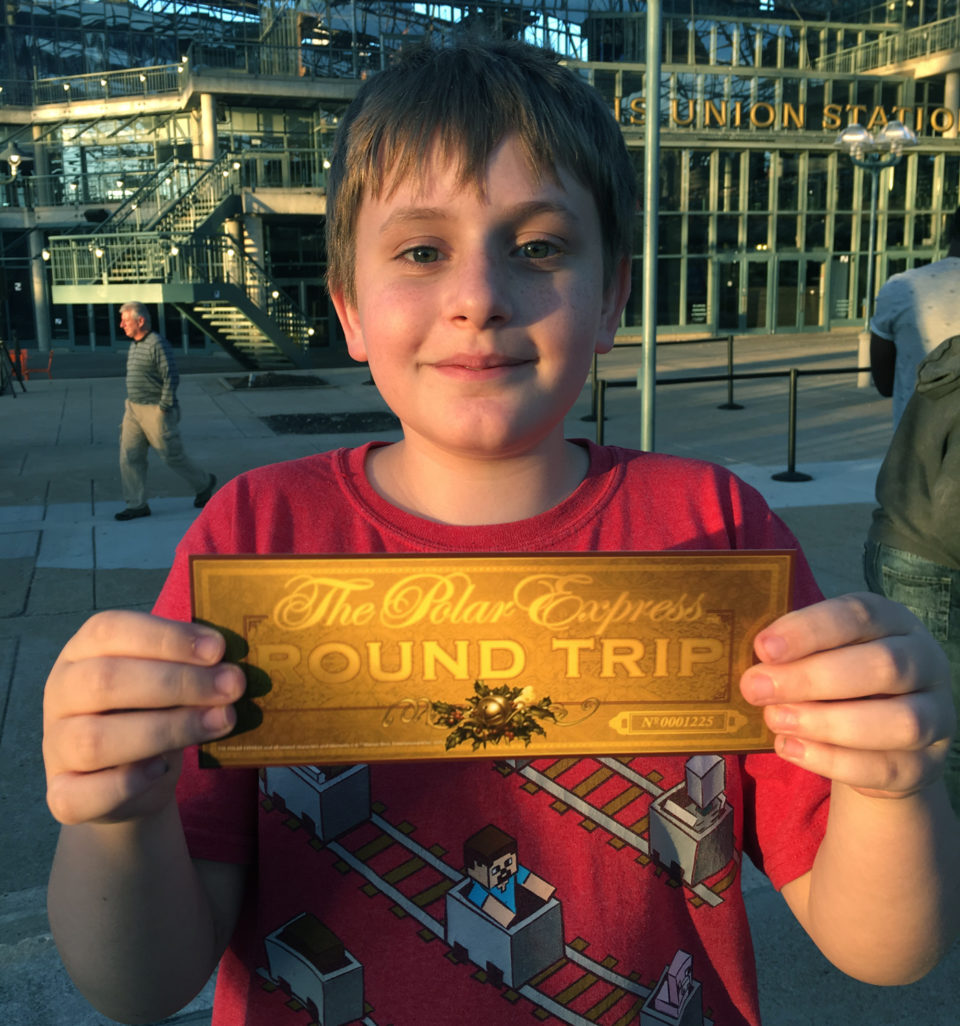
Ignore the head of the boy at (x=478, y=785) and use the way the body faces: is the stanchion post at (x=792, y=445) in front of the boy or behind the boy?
behind

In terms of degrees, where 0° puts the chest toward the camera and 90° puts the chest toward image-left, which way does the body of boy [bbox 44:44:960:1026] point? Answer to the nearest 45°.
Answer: approximately 0°

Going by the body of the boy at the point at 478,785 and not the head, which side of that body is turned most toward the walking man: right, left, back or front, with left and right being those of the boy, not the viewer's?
back
